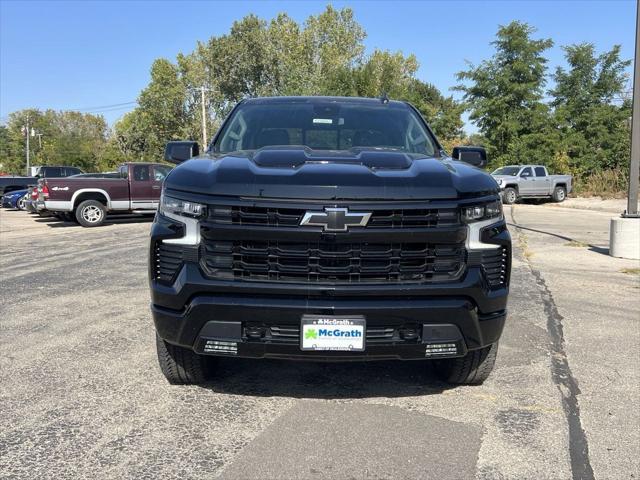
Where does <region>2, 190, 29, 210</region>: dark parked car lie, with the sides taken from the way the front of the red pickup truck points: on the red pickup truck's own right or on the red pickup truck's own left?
on the red pickup truck's own left

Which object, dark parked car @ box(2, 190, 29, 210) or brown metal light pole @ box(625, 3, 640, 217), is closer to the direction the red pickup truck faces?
the brown metal light pole

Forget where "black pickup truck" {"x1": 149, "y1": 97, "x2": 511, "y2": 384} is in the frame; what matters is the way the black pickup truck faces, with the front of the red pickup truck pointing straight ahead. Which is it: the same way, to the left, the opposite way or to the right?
to the right

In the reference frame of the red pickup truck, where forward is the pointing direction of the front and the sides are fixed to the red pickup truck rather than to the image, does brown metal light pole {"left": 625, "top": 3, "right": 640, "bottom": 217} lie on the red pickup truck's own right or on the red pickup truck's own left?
on the red pickup truck's own right

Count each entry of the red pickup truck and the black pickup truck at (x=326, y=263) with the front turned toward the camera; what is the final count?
1

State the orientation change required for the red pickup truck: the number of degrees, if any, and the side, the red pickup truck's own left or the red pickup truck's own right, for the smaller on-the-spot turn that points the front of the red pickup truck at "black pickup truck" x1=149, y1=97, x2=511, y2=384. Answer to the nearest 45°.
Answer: approximately 90° to the red pickup truck's own right

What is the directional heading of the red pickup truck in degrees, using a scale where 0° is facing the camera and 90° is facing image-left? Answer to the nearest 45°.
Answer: approximately 270°

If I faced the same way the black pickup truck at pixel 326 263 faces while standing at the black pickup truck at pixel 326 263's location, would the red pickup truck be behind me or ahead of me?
behind

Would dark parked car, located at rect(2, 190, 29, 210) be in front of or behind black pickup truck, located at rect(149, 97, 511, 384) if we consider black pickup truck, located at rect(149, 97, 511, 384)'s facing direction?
behind
